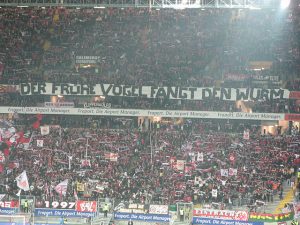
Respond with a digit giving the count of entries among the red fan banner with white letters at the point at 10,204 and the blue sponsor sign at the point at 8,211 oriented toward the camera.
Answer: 2

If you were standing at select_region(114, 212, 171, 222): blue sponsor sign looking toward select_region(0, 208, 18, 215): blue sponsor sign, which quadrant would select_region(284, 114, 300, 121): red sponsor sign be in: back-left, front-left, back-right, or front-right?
back-right

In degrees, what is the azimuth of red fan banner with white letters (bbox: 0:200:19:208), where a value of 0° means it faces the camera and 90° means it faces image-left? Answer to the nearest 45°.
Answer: approximately 0°

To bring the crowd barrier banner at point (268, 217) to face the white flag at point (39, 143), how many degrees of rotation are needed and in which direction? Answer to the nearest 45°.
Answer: approximately 90° to its right
